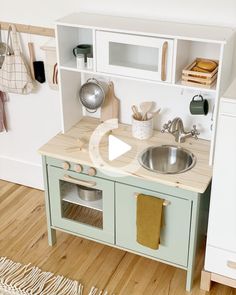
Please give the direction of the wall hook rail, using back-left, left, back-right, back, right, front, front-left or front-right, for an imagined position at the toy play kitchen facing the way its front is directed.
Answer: right

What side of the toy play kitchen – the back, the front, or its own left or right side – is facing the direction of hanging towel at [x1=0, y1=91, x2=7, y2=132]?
right

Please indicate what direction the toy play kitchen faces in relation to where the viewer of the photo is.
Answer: facing the viewer and to the left of the viewer
